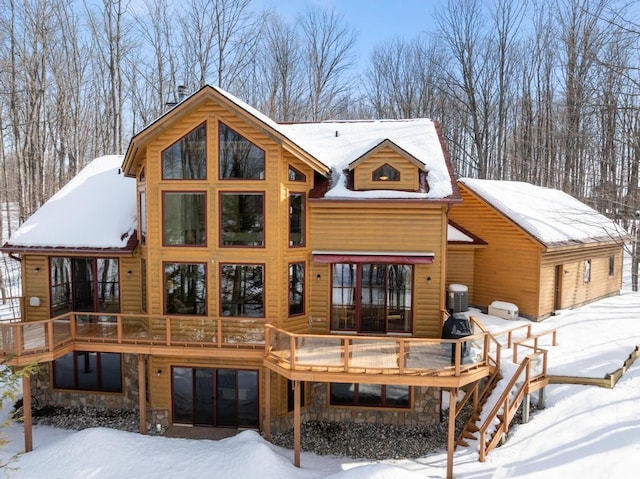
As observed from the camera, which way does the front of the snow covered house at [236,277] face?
facing the viewer

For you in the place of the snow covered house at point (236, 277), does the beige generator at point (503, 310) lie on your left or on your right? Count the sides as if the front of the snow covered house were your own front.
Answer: on your left
